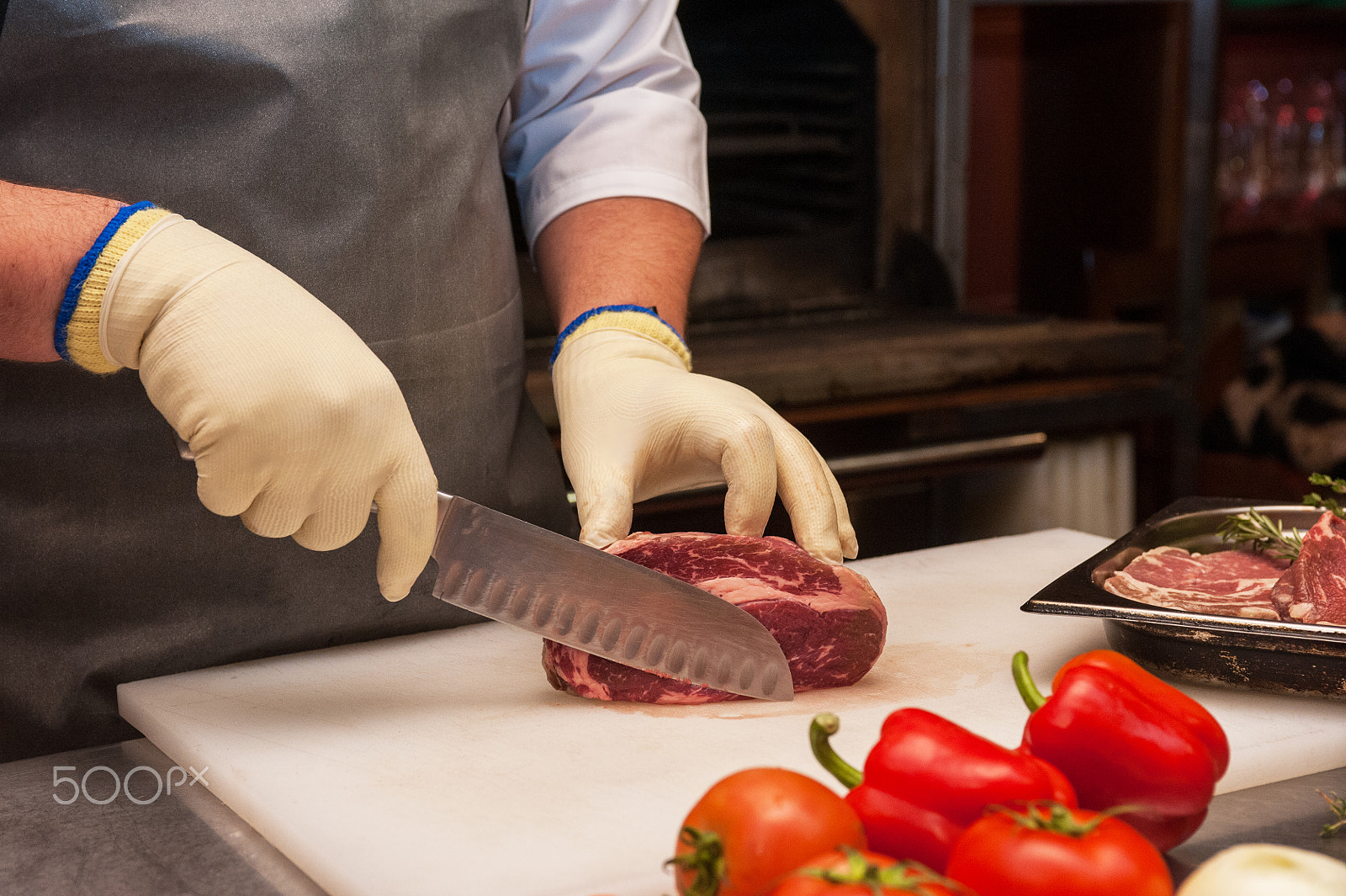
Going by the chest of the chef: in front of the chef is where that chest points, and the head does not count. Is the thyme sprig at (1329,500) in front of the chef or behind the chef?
in front

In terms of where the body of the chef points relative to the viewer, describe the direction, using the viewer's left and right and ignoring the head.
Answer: facing the viewer and to the right of the viewer

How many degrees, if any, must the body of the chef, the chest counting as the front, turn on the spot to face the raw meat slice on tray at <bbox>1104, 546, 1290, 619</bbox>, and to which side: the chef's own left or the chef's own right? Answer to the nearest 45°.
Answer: approximately 45° to the chef's own left

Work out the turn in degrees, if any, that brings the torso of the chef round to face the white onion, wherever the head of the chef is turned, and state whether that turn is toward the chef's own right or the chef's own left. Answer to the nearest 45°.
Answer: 0° — they already face it

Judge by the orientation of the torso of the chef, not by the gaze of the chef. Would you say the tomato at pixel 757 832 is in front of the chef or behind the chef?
in front

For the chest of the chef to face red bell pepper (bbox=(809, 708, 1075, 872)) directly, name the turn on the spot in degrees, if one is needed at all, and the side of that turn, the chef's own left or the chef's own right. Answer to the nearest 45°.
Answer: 0° — they already face it

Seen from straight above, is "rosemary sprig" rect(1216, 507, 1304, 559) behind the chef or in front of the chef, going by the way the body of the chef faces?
in front
